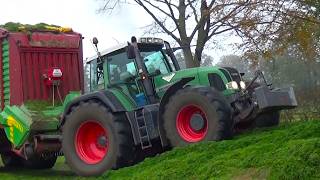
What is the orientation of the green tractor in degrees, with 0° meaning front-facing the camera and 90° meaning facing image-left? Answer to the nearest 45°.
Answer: approximately 315°

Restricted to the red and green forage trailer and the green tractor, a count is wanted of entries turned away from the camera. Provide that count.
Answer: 0

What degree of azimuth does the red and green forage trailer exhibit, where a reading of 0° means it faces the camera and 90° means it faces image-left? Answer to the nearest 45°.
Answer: approximately 315°

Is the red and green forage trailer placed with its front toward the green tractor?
yes

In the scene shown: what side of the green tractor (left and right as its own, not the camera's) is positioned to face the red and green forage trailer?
back
